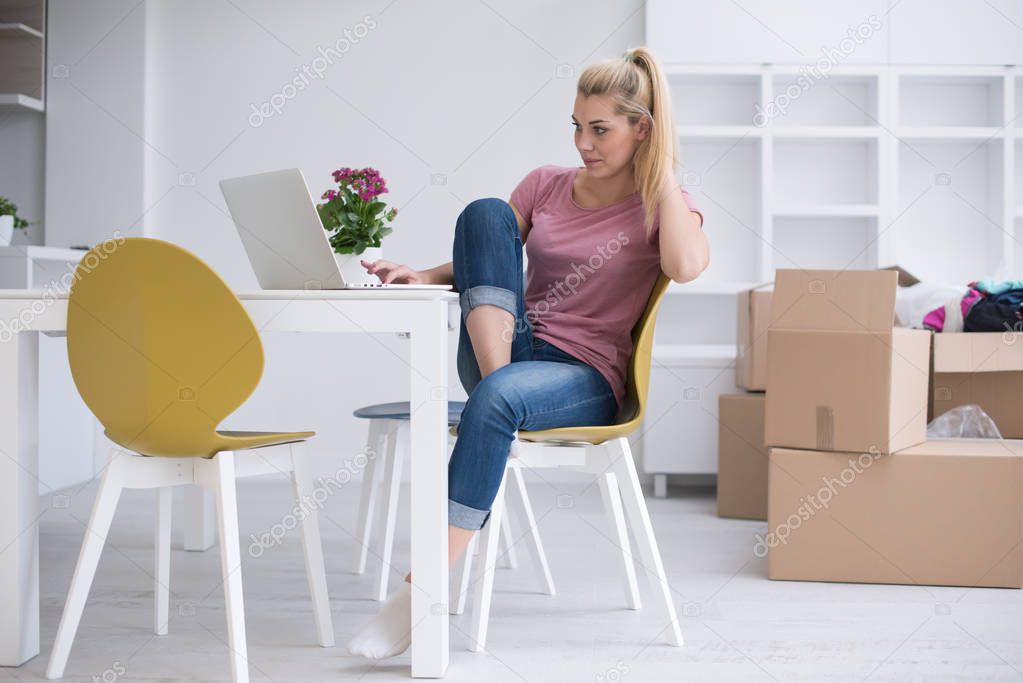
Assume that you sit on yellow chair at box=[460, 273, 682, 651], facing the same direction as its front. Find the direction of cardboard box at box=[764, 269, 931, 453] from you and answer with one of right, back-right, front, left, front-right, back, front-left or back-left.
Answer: back-right

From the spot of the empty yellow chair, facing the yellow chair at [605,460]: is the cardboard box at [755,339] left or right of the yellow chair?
left

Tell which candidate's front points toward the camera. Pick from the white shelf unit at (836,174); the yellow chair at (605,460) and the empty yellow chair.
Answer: the white shelf unit

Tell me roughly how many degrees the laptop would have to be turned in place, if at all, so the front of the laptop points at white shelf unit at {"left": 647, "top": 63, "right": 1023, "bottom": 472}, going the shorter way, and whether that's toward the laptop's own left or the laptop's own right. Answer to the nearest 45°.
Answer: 0° — it already faces it

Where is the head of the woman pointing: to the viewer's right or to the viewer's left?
to the viewer's left

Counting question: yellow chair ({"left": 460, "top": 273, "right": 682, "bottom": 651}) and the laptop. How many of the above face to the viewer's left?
1

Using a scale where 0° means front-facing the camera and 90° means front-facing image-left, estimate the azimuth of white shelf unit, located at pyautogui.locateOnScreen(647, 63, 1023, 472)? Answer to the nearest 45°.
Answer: approximately 0°

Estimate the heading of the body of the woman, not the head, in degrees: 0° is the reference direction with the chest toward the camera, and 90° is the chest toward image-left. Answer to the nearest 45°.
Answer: approximately 45°

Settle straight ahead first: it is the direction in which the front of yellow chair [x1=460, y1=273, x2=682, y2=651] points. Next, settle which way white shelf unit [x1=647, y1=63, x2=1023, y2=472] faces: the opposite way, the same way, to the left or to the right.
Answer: to the left

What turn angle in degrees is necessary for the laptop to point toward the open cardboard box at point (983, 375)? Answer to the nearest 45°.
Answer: approximately 45° to its right

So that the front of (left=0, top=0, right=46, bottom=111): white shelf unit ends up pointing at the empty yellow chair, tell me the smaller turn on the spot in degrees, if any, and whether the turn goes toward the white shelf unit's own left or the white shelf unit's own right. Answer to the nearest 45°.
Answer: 0° — it already faces it

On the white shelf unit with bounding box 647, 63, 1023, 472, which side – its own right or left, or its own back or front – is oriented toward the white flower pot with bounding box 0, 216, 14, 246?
right

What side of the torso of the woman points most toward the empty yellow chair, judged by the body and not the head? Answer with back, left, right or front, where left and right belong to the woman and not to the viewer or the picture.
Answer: front

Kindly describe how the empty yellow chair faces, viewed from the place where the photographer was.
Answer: facing away from the viewer and to the right of the viewer

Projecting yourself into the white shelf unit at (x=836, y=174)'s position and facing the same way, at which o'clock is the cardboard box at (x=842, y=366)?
The cardboard box is roughly at 12 o'clock from the white shelf unit.

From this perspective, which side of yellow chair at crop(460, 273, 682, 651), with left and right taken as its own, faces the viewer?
left

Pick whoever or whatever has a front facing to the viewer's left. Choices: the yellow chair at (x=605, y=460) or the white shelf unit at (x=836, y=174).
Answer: the yellow chair
